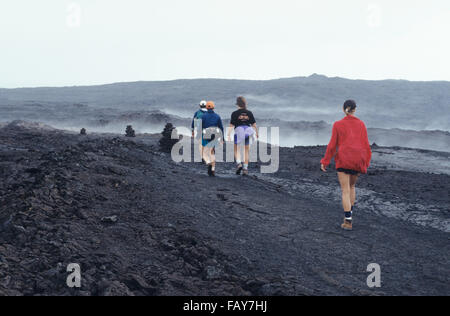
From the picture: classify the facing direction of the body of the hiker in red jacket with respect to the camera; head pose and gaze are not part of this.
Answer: away from the camera
